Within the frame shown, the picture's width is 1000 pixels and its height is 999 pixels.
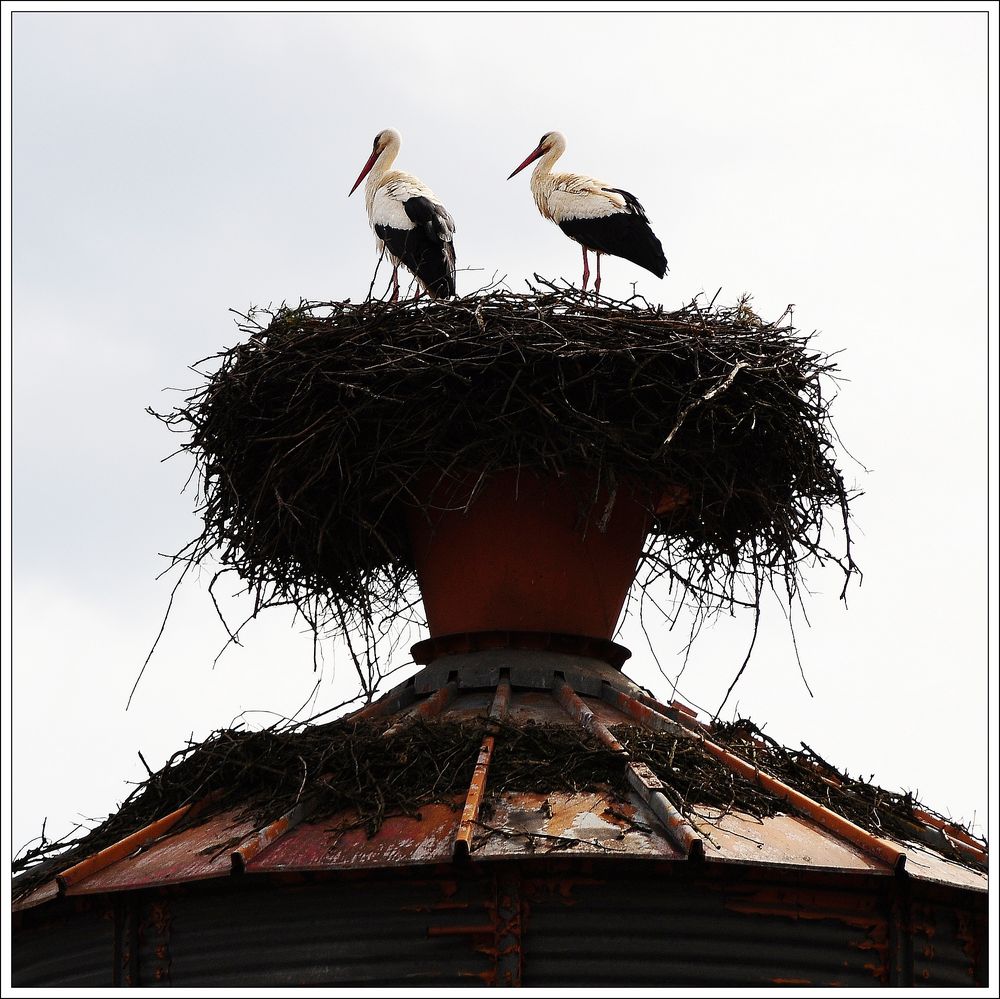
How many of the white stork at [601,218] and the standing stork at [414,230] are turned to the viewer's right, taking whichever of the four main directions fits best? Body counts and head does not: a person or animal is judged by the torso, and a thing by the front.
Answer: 0

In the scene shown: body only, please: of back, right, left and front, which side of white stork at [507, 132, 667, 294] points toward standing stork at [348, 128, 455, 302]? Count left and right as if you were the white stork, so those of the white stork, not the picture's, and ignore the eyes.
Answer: front

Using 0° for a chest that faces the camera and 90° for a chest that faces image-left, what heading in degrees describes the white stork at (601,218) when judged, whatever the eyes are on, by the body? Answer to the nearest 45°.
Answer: approximately 90°
